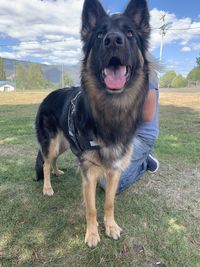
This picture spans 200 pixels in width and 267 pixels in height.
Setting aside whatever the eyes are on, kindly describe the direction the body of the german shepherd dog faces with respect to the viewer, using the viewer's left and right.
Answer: facing the viewer and to the right of the viewer
